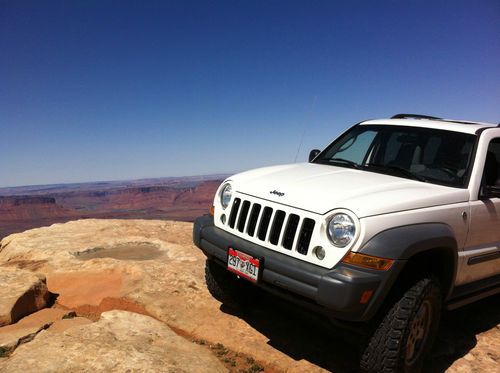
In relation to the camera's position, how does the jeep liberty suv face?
facing the viewer and to the left of the viewer
